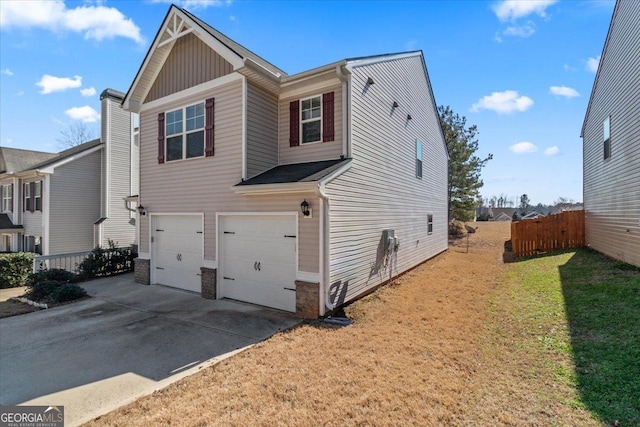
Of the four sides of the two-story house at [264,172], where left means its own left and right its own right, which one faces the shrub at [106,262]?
right

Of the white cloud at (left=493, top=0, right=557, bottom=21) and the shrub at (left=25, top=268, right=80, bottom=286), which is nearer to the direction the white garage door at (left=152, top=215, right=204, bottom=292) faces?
the shrub

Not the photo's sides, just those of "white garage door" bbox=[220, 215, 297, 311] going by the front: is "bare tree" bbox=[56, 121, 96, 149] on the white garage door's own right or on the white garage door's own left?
on the white garage door's own right

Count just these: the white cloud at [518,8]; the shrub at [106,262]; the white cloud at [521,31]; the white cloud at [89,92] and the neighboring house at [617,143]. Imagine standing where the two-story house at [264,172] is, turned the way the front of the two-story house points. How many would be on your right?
2

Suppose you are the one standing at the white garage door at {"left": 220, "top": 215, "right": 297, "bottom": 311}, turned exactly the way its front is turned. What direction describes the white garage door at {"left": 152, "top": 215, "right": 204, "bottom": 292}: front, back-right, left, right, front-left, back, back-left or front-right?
right

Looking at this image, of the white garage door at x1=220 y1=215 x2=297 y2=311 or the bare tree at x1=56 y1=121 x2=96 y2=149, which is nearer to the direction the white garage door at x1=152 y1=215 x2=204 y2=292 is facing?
the white garage door

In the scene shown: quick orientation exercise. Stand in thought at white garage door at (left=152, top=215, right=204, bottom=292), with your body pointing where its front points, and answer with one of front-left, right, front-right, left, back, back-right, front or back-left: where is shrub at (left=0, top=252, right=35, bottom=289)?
right

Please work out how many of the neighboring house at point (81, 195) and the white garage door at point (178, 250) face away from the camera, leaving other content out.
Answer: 0

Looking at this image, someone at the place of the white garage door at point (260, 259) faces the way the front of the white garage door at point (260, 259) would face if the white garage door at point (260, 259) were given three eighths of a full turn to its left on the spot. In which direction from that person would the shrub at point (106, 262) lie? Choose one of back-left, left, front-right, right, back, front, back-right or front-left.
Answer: back-left

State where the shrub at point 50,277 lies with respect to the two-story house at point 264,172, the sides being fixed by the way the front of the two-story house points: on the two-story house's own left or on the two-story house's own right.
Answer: on the two-story house's own right

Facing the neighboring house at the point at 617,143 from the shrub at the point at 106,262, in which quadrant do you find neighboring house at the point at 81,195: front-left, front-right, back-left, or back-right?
back-left

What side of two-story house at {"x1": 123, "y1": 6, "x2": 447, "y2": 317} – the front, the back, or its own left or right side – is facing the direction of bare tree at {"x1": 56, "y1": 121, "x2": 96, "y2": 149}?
right

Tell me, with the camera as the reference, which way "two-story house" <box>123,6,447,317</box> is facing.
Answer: facing the viewer and to the left of the viewer
